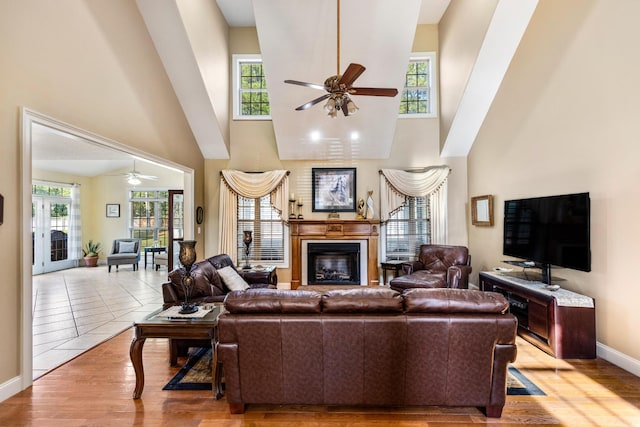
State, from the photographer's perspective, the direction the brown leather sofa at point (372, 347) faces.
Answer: facing away from the viewer

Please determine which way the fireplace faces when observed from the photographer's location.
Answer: facing the viewer

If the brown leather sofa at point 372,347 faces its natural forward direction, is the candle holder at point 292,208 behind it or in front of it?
in front

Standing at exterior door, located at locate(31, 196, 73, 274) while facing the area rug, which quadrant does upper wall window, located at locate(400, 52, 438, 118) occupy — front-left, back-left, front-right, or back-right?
front-left

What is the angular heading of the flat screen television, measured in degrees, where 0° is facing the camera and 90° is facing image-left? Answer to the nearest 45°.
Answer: approximately 45°

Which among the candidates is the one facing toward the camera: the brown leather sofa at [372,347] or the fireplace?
the fireplace

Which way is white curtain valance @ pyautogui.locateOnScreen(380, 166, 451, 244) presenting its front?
toward the camera

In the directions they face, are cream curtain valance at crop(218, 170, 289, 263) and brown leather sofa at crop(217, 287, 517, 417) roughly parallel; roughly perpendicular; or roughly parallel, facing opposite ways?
roughly parallel, facing opposite ways

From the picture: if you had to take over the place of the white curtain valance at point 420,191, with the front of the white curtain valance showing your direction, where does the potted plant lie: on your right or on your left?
on your right

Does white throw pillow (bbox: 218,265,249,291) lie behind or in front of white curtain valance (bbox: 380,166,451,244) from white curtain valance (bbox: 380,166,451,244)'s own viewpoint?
in front

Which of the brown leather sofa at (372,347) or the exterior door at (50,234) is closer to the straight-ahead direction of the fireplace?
the brown leather sofa

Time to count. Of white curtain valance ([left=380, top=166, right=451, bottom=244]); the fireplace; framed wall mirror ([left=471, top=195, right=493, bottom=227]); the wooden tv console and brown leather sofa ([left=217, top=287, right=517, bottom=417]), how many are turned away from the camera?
1

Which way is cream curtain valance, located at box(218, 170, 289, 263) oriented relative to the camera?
toward the camera

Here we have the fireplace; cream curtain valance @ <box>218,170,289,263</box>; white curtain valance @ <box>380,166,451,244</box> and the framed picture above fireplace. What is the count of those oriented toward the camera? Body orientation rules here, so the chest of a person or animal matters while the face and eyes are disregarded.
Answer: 4
